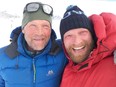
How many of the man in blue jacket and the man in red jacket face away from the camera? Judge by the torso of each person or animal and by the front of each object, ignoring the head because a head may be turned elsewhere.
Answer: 0

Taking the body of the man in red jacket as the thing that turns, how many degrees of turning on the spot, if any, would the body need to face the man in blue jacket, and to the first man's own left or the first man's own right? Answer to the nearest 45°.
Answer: approximately 45° to the first man's own right

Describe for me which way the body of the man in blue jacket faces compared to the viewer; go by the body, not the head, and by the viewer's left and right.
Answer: facing the viewer

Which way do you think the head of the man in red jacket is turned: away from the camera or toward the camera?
toward the camera

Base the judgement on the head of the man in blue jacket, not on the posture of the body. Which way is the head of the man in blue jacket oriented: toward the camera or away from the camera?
toward the camera

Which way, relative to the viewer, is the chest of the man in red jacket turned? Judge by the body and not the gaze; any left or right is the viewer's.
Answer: facing the viewer and to the left of the viewer

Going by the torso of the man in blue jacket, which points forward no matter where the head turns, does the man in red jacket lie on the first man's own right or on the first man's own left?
on the first man's own left
